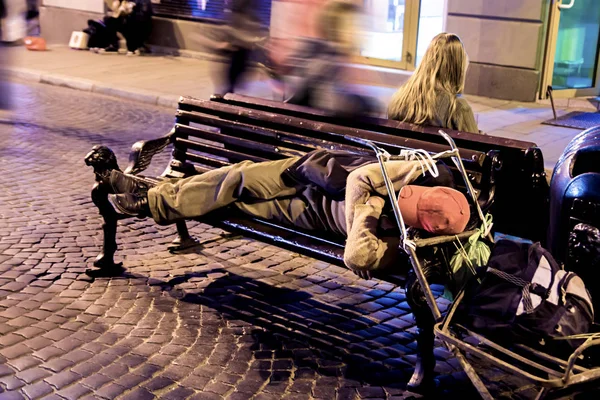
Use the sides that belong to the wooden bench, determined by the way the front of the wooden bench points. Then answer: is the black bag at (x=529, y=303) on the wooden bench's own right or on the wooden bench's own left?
on the wooden bench's own left

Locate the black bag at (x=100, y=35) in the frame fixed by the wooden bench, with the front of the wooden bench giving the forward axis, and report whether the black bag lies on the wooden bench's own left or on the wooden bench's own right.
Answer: on the wooden bench's own right

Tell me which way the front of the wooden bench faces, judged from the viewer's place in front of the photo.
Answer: facing the viewer and to the left of the viewer

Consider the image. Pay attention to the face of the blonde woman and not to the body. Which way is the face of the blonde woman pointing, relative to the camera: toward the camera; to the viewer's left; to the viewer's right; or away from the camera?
away from the camera

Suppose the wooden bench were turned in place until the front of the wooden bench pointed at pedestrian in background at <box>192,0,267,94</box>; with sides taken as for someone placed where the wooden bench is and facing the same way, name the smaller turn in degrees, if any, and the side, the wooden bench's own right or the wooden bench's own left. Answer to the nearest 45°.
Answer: approximately 135° to the wooden bench's own right
